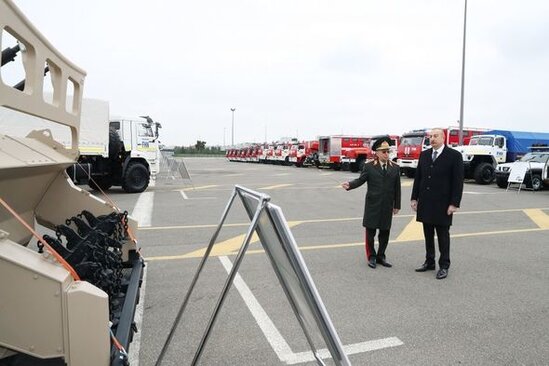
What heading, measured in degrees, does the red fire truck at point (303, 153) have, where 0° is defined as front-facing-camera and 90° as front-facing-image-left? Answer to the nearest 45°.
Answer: approximately 45°

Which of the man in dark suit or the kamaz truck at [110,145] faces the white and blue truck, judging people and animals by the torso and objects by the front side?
the kamaz truck

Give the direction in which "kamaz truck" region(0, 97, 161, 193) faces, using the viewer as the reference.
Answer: facing to the right of the viewer

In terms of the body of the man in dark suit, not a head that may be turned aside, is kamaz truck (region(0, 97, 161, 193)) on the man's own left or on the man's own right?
on the man's own right

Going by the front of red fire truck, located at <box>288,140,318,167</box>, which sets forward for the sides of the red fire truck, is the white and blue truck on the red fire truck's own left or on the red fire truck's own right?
on the red fire truck's own left

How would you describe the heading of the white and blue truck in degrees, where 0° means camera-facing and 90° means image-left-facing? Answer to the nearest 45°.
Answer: approximately 45°

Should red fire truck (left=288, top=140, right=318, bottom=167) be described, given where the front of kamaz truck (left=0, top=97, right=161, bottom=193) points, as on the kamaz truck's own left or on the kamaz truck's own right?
on the kamaz truck's own left

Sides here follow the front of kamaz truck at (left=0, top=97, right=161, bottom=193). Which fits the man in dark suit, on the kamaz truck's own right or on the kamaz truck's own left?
on the kamaz truck's own right
